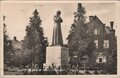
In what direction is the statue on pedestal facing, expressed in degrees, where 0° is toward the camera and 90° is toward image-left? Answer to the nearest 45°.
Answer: approximately 0°

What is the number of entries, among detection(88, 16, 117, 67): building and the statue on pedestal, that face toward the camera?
2
